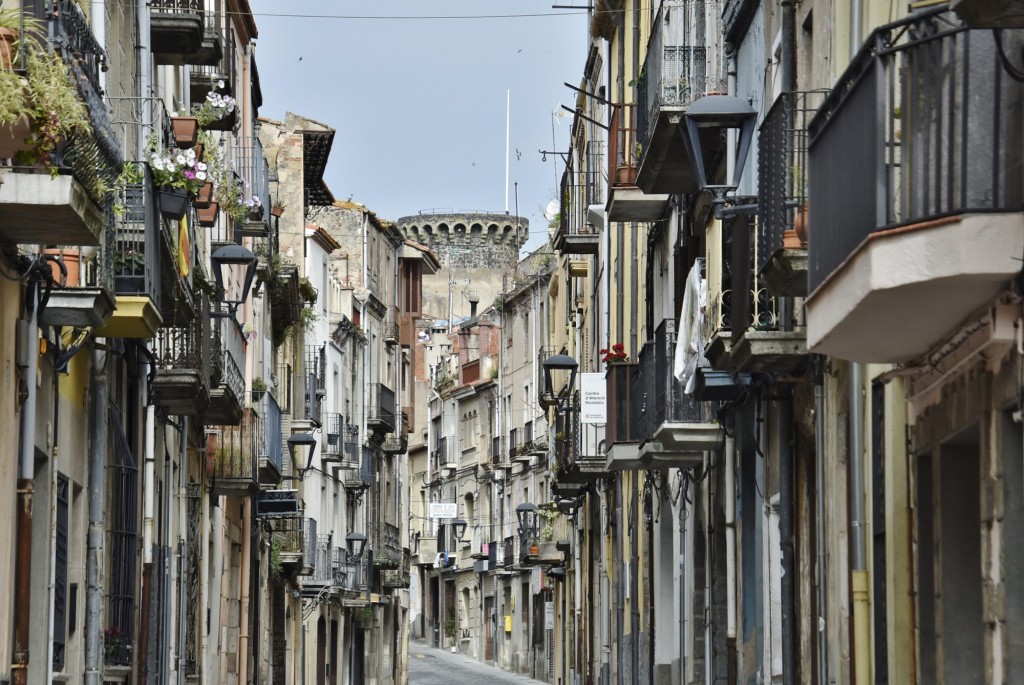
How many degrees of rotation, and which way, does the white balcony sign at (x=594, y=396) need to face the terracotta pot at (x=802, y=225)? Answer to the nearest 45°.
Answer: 0° — it already faces it

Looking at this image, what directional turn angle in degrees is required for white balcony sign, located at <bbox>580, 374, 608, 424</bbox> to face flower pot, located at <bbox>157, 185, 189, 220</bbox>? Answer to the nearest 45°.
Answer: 0° — it already faces it

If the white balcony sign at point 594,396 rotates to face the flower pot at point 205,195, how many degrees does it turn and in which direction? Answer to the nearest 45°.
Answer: approximately 45° to its right

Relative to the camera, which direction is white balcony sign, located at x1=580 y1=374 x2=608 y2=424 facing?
toward the camera

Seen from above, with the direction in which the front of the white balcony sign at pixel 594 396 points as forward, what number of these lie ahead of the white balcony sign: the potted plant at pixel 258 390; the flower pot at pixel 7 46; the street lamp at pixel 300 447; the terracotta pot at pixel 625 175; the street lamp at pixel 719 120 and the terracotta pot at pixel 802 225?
4

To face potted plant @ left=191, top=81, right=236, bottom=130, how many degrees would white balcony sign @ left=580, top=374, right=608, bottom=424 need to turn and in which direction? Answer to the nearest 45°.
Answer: approximately 45° to its right

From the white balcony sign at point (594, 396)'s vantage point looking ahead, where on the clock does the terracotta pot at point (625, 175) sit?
The terracotta pot is roughly at 12 o'clock from the white balcony sign.

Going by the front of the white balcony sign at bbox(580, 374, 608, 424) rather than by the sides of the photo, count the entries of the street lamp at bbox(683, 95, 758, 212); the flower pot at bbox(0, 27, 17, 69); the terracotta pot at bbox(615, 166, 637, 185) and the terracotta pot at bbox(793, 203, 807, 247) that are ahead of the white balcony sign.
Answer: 4

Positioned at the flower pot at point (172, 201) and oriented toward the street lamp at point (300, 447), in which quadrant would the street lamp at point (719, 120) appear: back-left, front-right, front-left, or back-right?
back-right

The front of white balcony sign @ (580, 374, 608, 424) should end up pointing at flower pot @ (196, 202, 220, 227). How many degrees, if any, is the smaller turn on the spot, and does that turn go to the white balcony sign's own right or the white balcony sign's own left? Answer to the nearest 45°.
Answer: approximately 45° to the white balcony sign's own right

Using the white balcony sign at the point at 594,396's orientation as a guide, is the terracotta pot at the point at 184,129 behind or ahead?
ahead

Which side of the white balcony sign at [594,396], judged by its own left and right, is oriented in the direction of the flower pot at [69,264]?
front

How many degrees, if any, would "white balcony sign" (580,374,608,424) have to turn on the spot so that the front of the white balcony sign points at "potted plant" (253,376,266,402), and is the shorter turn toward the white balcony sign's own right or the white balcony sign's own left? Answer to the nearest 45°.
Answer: approximately 135° to the white balcony sign's own right

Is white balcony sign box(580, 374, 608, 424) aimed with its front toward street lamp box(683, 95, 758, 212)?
yes

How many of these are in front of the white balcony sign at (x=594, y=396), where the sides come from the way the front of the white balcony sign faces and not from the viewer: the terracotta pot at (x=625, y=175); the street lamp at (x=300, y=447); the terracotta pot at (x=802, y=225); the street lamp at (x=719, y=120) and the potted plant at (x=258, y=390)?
3
